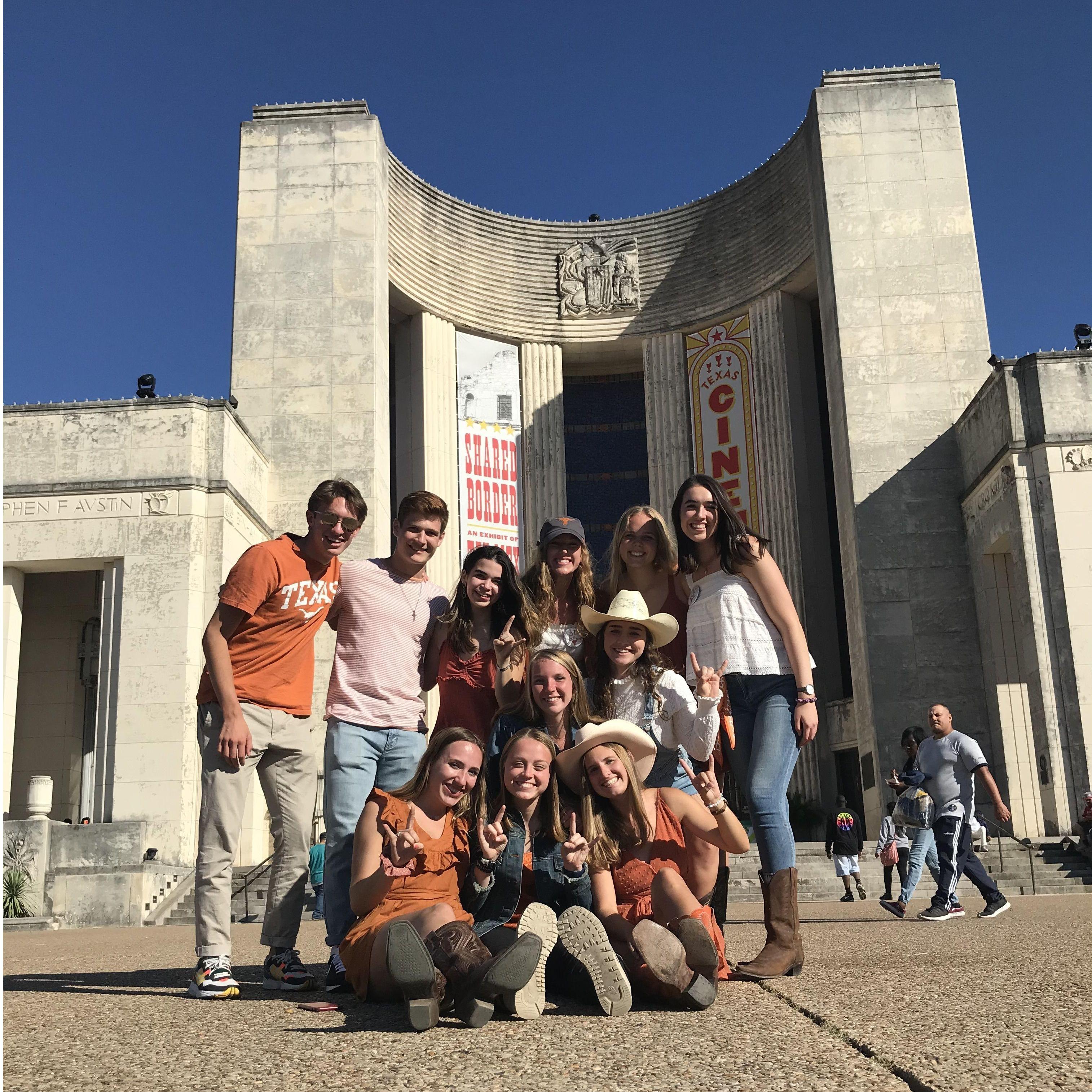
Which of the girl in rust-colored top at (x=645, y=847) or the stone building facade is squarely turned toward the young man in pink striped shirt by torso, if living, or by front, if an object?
the stone building facade

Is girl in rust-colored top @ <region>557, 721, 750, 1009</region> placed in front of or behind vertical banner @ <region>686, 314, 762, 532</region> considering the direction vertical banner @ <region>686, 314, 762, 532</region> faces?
in front

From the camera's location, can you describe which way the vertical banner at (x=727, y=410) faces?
facing the viewer and to the left of the viewer

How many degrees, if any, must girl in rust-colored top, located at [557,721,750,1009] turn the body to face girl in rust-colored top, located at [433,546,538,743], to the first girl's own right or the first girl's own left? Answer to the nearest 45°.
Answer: approximately 135° to the first girl's own right

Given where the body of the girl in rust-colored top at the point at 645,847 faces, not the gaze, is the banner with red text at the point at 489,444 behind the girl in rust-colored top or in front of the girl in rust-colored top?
behind

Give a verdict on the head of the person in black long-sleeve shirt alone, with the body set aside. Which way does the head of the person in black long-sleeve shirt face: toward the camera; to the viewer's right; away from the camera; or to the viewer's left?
away from the camera

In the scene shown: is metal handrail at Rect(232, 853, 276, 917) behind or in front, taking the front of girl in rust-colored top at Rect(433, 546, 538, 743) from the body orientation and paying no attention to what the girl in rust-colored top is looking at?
behind

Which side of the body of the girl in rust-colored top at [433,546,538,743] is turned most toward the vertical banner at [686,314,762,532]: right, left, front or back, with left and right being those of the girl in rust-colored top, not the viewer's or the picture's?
back
